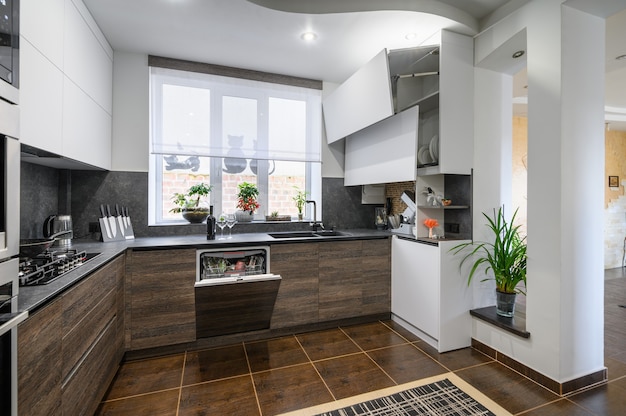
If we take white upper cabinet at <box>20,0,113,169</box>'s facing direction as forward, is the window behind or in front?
in front

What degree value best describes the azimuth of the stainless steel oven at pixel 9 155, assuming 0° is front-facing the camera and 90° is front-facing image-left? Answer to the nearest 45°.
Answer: approximately 270°

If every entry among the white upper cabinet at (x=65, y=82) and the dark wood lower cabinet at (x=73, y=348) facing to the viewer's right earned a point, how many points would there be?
2

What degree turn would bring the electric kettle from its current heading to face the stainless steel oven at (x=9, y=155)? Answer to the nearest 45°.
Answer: approximately 90° to its right

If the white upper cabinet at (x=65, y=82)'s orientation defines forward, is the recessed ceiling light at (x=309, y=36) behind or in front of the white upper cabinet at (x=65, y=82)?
in front

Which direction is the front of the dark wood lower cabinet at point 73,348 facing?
to the viewer's right

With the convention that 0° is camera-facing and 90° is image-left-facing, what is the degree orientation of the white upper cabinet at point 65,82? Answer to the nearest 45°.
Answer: approximately 270°

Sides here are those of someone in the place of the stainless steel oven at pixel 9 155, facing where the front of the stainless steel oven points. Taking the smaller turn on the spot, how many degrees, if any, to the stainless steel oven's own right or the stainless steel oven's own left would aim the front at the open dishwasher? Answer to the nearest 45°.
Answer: approximately 45° to the stainless steel oven's own left

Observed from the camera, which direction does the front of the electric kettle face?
facing to the right of the viewer

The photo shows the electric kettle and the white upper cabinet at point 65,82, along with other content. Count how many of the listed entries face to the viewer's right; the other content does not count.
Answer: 2

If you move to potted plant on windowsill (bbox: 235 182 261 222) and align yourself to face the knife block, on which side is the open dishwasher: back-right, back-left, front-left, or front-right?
front-left

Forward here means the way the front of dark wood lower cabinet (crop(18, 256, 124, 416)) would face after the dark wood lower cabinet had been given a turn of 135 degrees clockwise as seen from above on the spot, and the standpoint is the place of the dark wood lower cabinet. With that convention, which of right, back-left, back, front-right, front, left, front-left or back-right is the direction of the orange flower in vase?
back-left

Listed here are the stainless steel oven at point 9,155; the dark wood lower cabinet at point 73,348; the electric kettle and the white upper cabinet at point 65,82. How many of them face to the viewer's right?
4
